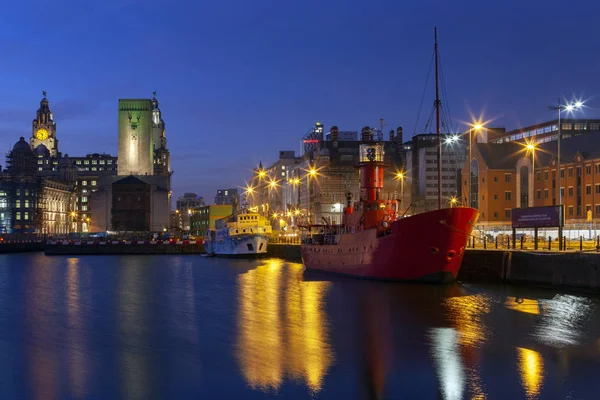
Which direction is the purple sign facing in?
toward the camera
